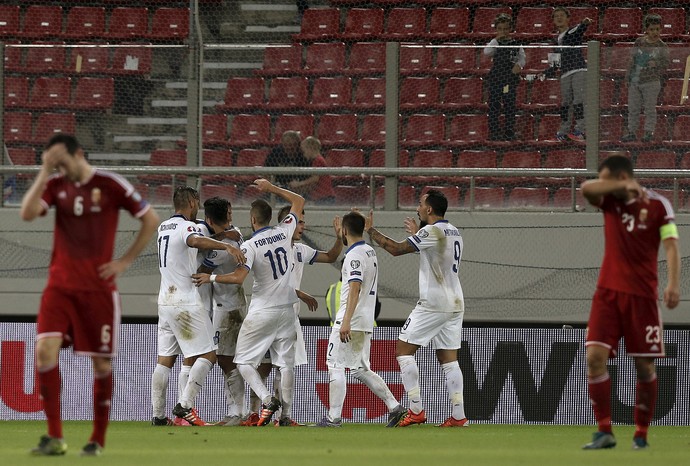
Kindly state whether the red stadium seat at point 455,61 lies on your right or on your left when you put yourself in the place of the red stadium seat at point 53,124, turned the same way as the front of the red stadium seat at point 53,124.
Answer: on your left

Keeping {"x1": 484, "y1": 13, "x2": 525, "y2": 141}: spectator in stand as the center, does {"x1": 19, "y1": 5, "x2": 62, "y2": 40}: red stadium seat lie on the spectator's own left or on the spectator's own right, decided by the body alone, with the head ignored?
on the spectator's own right

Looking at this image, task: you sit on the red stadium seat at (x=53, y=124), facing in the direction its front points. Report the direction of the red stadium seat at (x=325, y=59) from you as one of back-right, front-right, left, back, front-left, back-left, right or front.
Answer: left

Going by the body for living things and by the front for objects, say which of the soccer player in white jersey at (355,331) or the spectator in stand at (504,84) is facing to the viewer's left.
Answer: the soccer player in white jersey

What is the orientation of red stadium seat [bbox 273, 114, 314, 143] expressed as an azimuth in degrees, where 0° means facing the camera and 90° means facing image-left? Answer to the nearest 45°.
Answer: approximately 0°

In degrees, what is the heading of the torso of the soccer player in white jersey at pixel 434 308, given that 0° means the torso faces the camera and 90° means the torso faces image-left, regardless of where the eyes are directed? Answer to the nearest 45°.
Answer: approximately 135°

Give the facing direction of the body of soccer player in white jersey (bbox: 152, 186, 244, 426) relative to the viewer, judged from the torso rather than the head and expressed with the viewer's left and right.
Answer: facing away from the viewer and to the right of the viewer

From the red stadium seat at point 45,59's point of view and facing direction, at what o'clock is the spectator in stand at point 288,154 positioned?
The spectator in stand is roughly at 10 o'clock from the red stadium seat.

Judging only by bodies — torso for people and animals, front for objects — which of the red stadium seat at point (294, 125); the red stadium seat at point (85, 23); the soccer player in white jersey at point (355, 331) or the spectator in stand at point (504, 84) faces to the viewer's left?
the soccer player in white jersey
